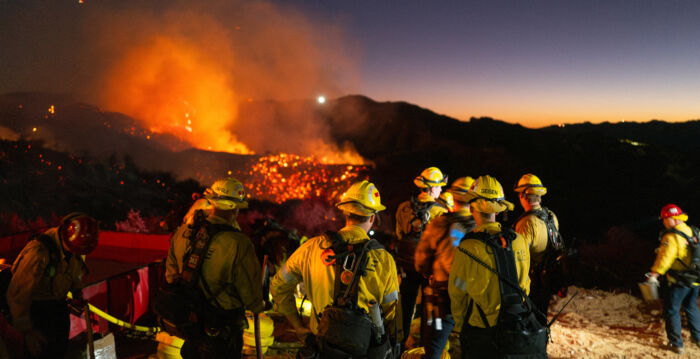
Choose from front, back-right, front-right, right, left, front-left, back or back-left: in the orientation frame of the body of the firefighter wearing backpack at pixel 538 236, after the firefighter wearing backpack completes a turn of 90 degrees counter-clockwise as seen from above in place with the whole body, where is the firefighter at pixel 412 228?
front-right

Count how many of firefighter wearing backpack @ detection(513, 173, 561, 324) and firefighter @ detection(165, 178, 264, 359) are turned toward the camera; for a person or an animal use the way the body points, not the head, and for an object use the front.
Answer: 0

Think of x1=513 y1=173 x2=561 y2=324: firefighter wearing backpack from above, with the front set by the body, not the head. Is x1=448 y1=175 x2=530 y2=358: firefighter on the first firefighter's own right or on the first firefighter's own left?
on the first firefighter's own left

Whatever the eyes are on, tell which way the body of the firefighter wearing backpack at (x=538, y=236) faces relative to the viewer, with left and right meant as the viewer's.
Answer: facing away from the viewer and to the left of the viewer

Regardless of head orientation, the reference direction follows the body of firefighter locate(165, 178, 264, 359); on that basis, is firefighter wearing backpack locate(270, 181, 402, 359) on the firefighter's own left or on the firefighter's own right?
on the firefighter's own right

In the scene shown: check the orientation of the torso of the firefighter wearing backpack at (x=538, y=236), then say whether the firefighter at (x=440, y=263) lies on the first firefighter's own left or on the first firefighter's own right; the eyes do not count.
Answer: on the first firefighter's own left

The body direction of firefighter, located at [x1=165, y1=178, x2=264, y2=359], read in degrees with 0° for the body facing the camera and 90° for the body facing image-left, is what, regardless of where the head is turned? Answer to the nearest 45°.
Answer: approximately 225°

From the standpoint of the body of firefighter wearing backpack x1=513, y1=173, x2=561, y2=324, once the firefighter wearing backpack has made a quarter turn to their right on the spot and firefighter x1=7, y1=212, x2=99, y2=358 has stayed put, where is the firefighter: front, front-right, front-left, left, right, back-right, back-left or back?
back

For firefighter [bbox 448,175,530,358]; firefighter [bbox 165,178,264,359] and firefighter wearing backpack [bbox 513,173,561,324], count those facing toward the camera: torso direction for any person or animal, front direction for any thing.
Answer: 0

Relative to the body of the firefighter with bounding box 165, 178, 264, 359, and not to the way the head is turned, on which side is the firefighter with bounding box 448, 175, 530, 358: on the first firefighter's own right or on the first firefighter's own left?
on the first firefighter's own right

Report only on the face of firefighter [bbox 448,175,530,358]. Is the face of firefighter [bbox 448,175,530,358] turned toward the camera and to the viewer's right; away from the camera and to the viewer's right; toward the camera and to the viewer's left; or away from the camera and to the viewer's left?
away from the camera and to the viewer's left

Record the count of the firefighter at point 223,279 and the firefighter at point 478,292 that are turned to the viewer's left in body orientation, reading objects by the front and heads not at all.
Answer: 0
